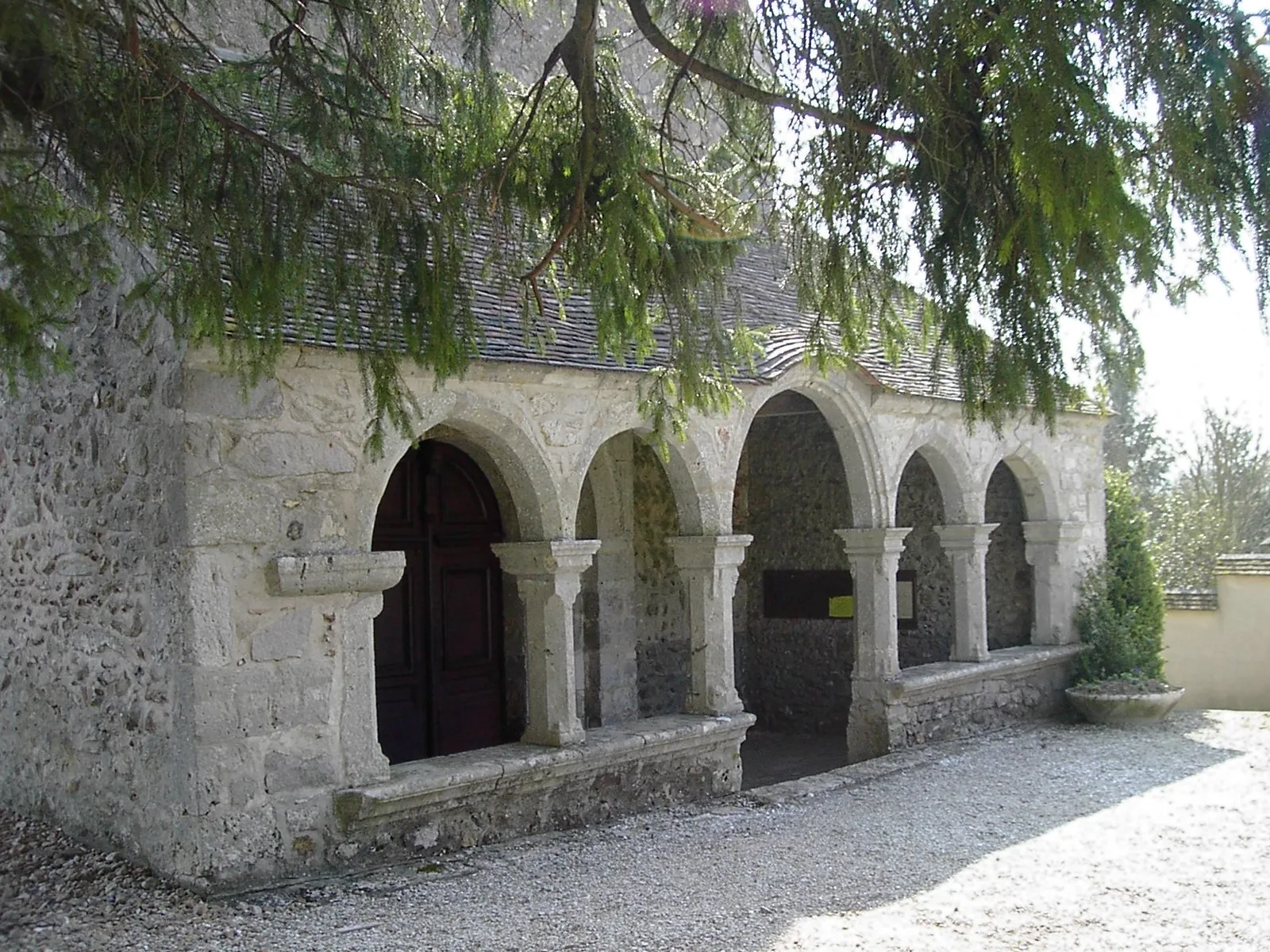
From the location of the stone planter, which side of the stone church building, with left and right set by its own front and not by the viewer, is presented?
left

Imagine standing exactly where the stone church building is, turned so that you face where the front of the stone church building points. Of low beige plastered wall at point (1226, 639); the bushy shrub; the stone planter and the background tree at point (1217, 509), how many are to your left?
4

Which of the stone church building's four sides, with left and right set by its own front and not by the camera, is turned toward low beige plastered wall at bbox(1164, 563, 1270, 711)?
left

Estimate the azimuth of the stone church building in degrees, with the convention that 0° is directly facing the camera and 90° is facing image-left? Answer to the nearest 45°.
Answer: approximately 315°

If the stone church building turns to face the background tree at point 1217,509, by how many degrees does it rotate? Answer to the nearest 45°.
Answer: approximately 90° to its left
